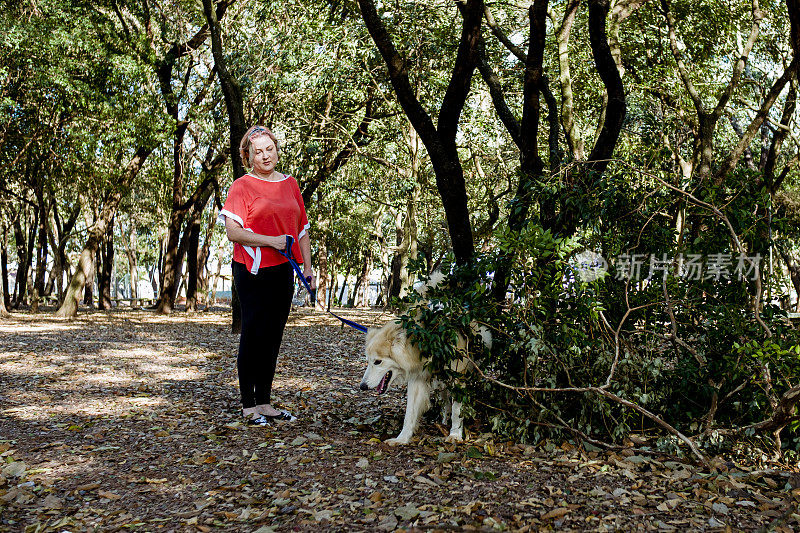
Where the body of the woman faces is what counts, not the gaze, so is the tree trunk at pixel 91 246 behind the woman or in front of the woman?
behind

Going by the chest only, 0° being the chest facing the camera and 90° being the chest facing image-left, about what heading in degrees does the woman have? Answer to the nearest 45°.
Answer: approximately 315°

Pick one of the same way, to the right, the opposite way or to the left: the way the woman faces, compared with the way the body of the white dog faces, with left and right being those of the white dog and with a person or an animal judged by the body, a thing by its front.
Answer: to the left

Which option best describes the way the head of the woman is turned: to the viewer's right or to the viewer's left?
to the viewer's right

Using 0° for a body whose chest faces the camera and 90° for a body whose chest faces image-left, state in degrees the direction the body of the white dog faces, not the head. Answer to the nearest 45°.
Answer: approximately 45°

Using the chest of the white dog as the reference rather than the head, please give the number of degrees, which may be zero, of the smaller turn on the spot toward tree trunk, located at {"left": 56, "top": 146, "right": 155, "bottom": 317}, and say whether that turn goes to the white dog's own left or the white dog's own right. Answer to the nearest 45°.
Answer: approximately 90° to the white dog's own right

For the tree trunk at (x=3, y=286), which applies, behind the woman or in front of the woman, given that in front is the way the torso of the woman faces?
behind
